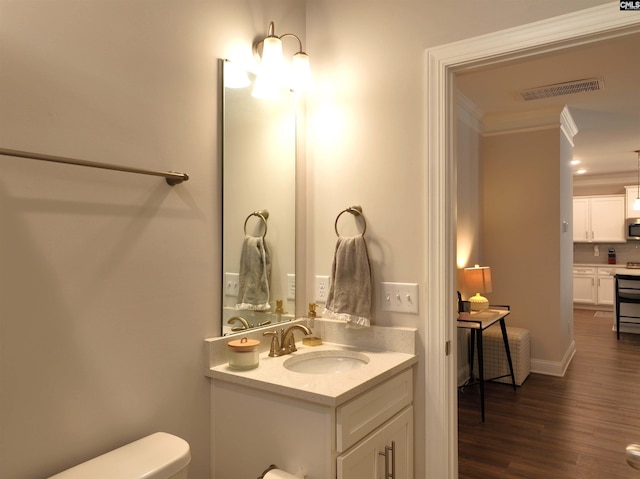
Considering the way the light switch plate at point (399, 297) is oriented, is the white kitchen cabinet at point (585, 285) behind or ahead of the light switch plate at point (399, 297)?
behind

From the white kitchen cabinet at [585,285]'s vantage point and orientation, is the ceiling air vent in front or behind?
in front

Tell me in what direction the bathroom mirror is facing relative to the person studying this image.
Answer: facing the viewer and to the right of the viewer

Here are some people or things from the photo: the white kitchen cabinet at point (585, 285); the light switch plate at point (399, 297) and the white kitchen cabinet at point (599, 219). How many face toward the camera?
3

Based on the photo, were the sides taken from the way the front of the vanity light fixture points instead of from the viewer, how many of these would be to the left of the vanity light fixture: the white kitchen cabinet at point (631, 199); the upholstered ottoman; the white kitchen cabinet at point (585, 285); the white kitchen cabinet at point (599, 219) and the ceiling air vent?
5

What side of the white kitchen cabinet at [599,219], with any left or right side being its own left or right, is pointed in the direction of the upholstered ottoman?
front

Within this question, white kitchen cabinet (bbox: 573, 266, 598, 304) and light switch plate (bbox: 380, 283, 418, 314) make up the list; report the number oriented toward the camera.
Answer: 2
